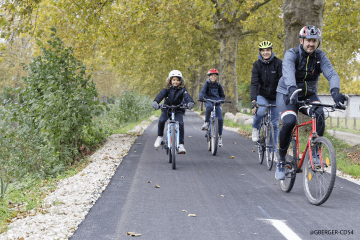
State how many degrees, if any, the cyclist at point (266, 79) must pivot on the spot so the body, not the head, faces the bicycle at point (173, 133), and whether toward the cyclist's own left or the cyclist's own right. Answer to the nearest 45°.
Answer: approximately 90° to the cyclist's own right

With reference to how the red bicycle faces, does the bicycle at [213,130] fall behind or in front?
behind

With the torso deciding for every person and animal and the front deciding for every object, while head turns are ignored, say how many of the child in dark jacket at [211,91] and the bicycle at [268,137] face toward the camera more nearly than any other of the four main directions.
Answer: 2

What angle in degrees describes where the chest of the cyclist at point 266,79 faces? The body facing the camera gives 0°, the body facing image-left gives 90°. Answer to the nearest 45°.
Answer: approximately 0°

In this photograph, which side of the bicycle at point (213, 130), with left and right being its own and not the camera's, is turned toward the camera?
front

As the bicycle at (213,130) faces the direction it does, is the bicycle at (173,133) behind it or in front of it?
in front

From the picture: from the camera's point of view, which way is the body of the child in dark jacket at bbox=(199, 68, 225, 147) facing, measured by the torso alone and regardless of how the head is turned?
toward the camera

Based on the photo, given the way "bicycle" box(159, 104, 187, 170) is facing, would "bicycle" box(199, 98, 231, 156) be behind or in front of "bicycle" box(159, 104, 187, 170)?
behind

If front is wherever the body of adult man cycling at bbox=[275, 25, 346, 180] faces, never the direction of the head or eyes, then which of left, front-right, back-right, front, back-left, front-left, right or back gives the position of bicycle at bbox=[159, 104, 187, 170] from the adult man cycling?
back

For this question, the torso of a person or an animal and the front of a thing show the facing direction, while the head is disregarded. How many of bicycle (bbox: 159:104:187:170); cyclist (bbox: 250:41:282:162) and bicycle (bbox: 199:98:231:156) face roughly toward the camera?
3

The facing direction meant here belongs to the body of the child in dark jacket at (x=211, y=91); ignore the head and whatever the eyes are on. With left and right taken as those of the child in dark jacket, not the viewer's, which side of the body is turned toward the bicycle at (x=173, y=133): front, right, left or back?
front

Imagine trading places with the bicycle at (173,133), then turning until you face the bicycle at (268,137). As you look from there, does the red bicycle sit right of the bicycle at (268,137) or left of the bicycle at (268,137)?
right

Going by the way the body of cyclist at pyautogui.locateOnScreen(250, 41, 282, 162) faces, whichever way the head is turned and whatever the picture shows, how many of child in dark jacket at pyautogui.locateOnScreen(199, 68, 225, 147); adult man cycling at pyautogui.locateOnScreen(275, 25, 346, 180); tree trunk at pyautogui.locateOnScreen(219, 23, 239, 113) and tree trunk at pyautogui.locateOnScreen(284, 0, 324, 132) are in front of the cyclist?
1

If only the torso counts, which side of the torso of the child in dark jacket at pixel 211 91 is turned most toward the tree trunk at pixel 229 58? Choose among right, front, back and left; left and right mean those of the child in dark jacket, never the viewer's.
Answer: back

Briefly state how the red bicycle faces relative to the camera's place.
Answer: facing the viewer and to the right of the viewer

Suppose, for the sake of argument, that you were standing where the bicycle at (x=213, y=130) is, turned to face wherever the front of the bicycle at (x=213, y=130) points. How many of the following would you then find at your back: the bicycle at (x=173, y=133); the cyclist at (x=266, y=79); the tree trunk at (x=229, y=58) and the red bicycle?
1

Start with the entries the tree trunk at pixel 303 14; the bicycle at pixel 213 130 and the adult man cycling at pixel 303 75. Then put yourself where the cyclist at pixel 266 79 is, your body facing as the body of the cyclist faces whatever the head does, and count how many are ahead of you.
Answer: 1
